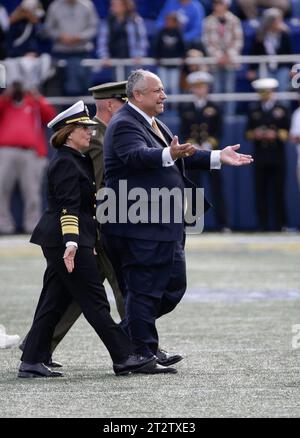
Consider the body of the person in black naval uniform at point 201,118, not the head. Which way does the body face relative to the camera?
toward the camera

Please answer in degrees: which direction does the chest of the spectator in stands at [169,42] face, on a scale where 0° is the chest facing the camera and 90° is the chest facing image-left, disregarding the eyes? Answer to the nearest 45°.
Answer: approximately 0°

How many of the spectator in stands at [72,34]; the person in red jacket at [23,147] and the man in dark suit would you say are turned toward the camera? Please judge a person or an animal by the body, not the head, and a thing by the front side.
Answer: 2

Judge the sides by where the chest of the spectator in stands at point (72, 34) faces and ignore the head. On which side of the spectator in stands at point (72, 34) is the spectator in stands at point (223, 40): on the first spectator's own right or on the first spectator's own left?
on the first spectator's own left

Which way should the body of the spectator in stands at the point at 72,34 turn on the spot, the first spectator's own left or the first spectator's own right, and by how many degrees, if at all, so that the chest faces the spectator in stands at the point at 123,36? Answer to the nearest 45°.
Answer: approximately 90° to the first spectator's own left

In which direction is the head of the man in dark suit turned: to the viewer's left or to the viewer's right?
to the viewer's right

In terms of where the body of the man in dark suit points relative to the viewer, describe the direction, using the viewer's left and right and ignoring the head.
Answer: facing to the right of the viewer

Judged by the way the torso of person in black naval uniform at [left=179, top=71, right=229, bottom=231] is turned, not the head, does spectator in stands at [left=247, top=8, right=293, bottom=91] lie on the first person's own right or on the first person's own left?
on the first person's own left

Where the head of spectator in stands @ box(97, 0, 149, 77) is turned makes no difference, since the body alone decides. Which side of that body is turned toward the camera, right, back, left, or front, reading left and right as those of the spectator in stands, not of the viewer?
front
